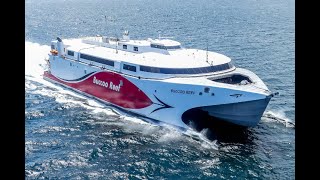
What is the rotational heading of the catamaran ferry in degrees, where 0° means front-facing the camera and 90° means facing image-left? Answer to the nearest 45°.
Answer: approximately 315°
